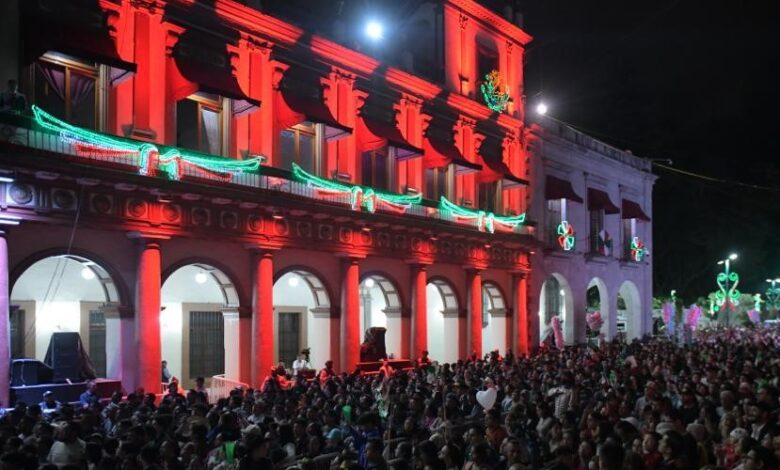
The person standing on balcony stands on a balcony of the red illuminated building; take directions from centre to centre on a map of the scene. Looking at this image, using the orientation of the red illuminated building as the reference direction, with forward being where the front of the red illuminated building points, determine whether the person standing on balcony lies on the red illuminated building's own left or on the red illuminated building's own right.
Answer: on the red illuminated building's own right

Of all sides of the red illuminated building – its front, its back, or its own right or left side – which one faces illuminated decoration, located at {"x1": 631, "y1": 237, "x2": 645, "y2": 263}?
left

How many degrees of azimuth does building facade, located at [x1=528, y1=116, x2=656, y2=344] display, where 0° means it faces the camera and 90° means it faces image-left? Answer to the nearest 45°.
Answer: approximately 315°

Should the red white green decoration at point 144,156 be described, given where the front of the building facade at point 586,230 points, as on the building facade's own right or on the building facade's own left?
on the building facade's own right

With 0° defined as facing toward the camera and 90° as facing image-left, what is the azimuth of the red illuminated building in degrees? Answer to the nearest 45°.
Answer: approximately 315°

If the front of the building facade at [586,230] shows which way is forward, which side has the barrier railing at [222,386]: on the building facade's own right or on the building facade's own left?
on the building facade's own right
